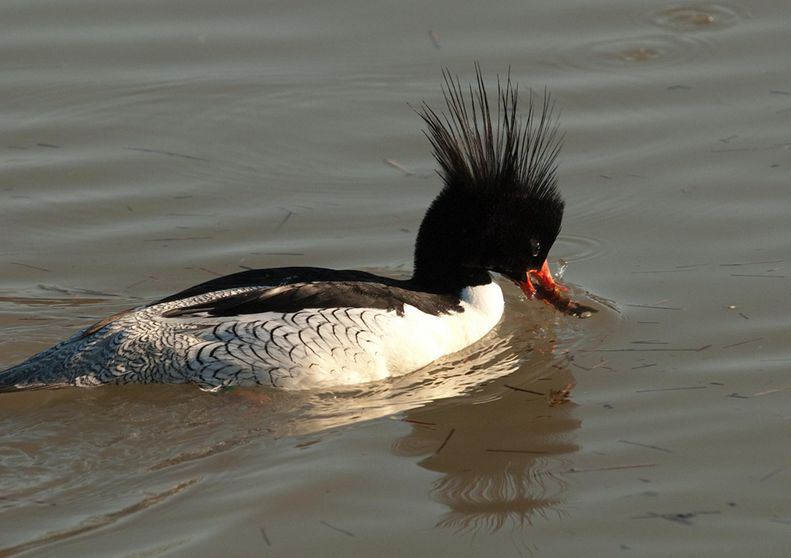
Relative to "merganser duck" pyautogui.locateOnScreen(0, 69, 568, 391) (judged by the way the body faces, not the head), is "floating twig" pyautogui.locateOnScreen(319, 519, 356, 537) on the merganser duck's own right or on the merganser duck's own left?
on the merganser duck's own right

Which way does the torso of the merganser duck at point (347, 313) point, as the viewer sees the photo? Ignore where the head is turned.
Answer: to the viewer's right
